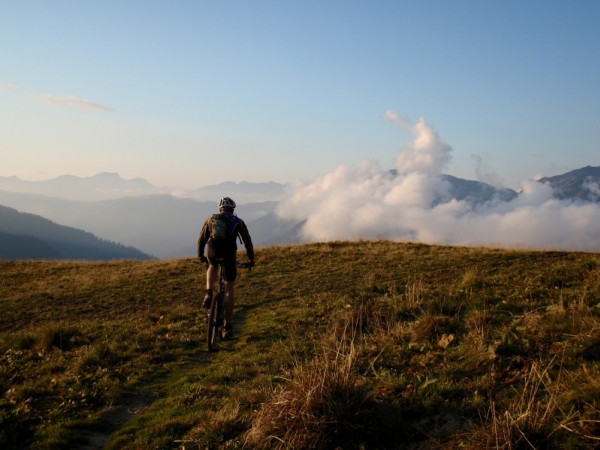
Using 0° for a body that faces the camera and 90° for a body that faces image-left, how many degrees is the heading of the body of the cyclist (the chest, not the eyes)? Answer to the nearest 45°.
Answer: approximately 180°
